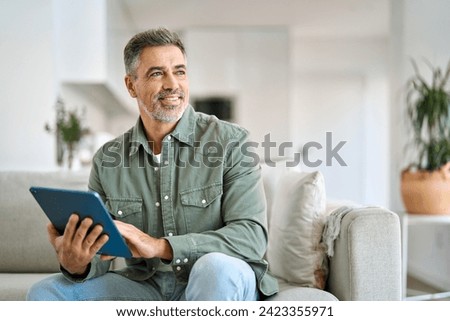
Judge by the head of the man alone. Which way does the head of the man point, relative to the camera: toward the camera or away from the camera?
toward the camera

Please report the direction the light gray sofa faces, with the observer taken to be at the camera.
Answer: facing the viewer

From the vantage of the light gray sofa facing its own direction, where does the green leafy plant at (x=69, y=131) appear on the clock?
The green leafy plant is roughly at 5 o'clock from the light gray sofa.

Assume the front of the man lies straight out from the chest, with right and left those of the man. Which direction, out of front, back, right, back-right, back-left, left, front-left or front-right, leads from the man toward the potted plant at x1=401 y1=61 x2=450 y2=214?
back-left

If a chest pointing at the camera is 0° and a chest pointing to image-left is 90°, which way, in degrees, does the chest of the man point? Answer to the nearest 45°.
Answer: approximately 0°

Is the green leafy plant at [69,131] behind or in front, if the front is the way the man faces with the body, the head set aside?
behind
